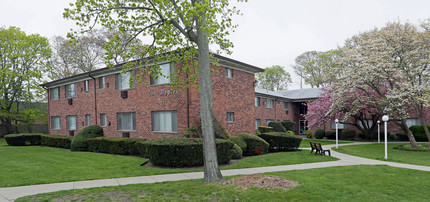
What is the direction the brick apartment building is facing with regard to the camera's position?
facing the viewer and to the left of the viewer

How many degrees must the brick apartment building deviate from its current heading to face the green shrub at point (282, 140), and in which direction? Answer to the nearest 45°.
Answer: approximately 135° to its left

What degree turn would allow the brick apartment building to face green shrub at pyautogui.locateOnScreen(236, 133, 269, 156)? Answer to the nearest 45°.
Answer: approximately 90° to its left

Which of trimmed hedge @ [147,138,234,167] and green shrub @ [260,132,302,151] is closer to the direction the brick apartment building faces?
the trimmed hedge

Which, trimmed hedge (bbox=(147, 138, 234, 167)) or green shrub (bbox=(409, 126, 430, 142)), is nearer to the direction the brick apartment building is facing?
the trimmed hedge

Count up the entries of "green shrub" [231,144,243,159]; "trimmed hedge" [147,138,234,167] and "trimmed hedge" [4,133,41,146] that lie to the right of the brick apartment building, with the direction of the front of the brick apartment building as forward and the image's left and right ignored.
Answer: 1
